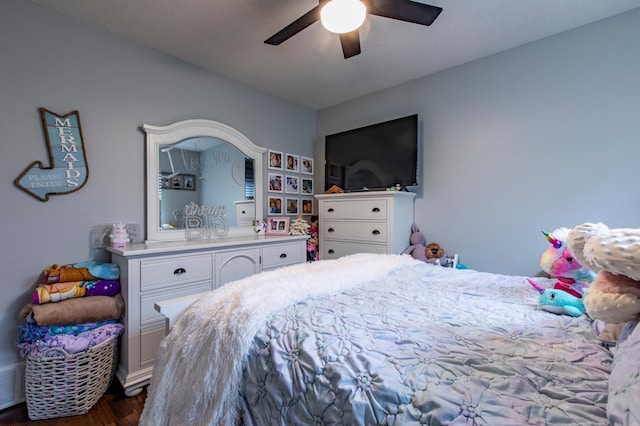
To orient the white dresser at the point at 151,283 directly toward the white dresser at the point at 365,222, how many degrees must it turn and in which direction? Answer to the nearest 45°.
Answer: approximately 45° to its left

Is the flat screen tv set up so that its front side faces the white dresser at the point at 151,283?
yes

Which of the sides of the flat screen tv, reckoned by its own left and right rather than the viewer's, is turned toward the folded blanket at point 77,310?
front

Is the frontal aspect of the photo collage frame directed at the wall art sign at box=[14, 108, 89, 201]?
no

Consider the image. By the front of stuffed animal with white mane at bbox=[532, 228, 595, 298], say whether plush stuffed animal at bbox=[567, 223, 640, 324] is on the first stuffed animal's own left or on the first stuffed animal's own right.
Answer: on the first stuffed animal's own left

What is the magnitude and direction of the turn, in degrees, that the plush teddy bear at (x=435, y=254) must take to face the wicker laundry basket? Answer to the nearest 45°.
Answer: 0° — it already faces it

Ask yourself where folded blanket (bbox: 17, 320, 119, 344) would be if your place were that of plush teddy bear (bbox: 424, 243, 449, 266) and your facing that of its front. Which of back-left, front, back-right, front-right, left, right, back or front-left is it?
front

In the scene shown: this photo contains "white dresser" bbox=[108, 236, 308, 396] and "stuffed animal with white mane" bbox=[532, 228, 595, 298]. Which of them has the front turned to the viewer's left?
the stuffed animal with white mane

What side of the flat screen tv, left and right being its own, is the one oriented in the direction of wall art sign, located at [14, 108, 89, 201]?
front

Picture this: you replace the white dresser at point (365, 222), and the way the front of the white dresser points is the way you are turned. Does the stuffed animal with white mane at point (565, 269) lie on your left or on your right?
on your left

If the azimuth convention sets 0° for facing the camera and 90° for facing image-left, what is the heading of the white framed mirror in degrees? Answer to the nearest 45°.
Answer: approximately 315°

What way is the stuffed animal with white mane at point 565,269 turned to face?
to the viewer's left

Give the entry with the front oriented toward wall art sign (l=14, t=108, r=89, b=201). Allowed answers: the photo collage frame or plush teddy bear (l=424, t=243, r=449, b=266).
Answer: the plush teddy bear

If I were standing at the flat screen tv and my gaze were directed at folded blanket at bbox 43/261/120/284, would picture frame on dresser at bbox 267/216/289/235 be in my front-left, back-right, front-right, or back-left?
front-right
